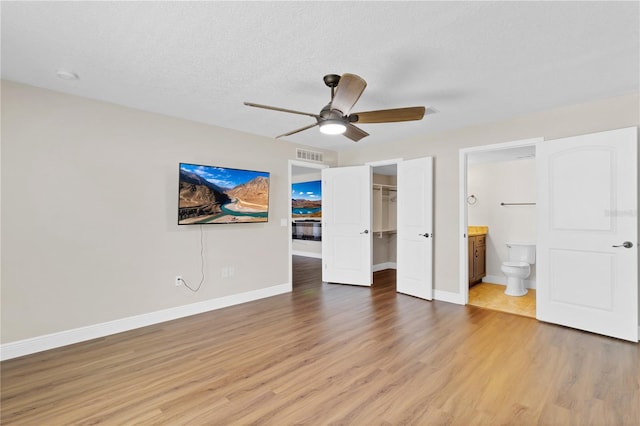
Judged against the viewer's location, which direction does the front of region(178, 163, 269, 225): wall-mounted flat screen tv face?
facing the viewer and to the right of the viewer

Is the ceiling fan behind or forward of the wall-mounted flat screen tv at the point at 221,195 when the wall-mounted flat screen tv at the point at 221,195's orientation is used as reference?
forward

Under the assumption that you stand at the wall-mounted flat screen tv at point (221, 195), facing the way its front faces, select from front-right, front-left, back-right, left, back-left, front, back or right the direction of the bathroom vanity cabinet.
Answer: front-left

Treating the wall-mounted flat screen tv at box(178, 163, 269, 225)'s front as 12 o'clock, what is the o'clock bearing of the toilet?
The toilet is roughly at 11 o'clock from the wall-mounted flat screen tv.

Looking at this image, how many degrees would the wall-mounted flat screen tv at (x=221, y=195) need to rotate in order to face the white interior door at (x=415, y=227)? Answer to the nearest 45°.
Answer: approximately 45° to its left

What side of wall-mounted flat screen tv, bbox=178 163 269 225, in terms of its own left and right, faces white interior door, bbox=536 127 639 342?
front

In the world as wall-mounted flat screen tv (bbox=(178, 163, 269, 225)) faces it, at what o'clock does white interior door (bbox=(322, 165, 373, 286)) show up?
The white interior door is roughly at 10 o'clock from the wall-mounted flat screen tv.
